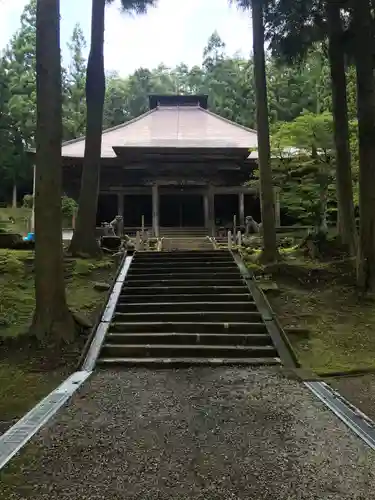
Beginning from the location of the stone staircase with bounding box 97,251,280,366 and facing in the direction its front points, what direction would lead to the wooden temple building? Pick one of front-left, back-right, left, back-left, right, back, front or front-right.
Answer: back

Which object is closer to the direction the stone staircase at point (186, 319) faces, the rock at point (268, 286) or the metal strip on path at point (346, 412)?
the metal strip on path

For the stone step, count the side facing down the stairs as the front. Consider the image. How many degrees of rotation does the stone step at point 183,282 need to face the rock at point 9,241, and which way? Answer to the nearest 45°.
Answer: approximately 135° to its right

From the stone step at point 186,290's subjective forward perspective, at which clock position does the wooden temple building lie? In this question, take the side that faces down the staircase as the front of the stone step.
The wooden temple building is roughly at 6 o'clock from the stone step.

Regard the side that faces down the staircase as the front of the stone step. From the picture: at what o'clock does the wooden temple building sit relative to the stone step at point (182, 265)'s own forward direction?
The wooden temple building is roughly at 6 o'clock from the stone step.

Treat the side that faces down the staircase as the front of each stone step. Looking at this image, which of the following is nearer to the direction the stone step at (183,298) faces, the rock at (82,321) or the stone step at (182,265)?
the rock

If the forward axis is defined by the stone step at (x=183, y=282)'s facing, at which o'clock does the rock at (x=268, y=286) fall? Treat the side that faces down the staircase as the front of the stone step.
The rock is roughly at 9 o'clock from the stone step.

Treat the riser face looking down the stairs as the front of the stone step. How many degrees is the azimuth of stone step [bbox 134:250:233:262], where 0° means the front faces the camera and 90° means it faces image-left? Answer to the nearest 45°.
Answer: approximately 0°
